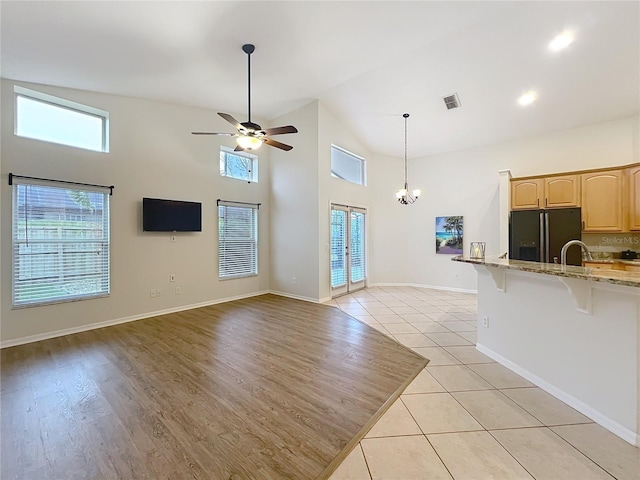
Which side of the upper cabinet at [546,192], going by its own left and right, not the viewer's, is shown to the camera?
front

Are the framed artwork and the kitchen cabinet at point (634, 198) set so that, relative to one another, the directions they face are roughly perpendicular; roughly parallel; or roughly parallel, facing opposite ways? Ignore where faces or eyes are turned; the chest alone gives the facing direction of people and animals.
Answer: roughly parallel

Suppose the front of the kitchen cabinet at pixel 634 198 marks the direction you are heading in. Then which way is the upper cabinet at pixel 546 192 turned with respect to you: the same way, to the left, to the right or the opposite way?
the same way

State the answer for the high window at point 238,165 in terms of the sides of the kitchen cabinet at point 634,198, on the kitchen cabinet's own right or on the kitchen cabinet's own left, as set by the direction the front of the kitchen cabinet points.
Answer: on the kitchen cabinet's own right

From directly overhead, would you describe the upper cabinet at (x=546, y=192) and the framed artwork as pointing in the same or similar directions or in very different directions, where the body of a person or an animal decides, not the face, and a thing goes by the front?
same or similar directions

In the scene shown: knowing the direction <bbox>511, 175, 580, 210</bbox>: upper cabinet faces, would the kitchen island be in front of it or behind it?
in front

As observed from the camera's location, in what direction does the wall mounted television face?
facing the viewer and to the right of the viewer

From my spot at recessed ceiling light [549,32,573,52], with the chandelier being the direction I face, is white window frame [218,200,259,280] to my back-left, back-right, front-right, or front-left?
front-left

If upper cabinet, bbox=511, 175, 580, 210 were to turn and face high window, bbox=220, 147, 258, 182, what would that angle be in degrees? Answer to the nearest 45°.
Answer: approximately 45° to its right

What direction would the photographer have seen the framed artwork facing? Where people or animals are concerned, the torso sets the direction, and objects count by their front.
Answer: facing the viewer

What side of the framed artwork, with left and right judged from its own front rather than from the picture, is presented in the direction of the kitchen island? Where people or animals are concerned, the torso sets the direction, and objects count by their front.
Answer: front

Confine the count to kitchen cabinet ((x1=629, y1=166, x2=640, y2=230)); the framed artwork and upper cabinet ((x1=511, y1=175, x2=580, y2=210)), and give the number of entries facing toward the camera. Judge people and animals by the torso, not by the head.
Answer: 3

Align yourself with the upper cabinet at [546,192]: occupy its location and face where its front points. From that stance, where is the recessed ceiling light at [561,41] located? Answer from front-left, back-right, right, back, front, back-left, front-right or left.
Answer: front

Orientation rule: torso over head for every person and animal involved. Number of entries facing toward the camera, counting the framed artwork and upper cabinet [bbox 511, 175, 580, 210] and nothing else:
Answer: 2

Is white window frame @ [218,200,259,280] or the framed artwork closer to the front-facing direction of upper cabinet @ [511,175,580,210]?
the white window frame

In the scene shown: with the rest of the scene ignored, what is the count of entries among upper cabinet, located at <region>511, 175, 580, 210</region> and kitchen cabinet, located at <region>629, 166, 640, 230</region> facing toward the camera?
2

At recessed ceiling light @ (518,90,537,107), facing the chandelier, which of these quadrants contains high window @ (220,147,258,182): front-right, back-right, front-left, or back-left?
front-left
